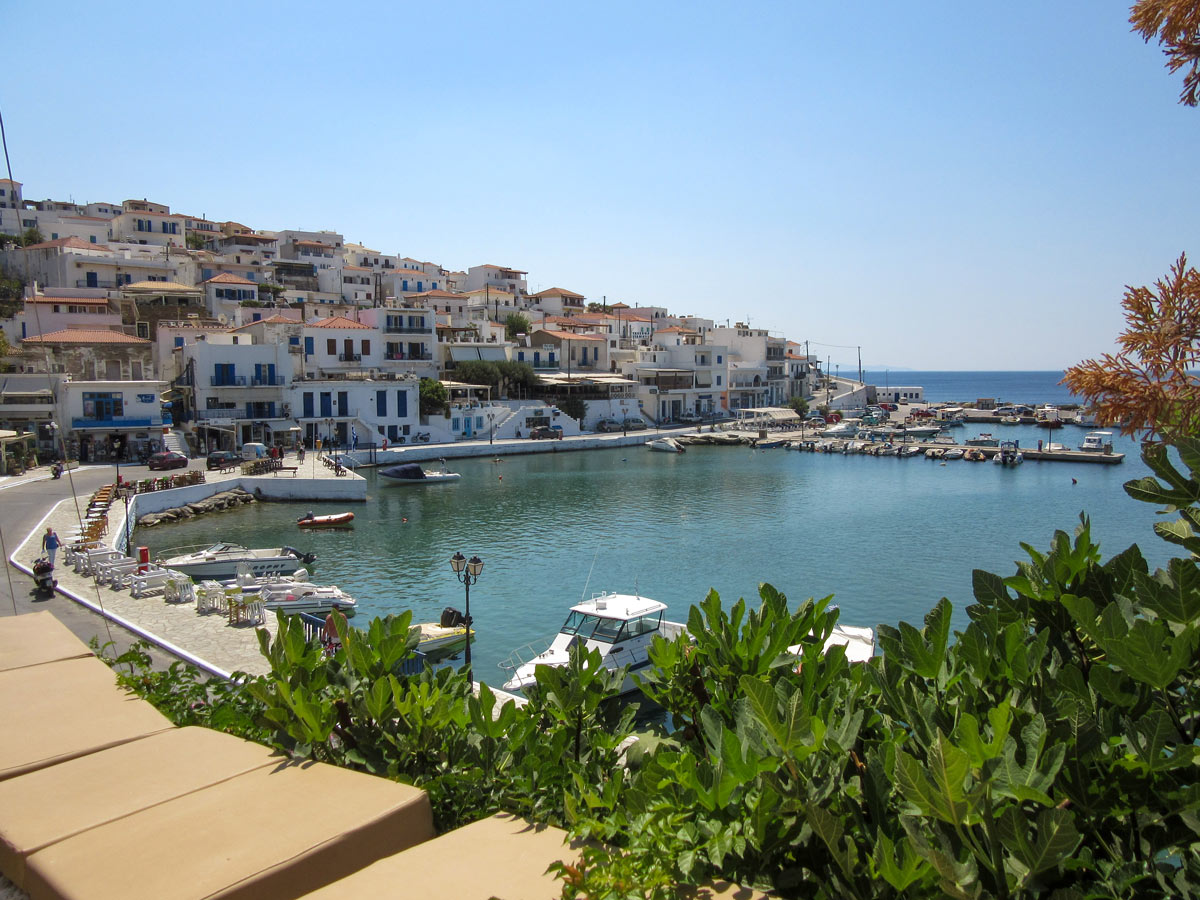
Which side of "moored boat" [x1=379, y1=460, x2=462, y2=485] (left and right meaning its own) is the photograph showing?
left

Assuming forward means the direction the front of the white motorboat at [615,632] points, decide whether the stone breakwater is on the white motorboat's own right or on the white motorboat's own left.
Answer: on the white motorboat's own right

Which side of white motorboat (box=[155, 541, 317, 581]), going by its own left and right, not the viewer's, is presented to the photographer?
left

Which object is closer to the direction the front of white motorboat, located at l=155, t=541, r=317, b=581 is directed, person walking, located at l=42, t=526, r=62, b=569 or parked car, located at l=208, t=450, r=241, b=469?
the person walking

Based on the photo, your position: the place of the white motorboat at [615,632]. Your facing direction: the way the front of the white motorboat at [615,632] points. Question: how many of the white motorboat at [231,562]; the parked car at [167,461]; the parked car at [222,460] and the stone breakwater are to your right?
4

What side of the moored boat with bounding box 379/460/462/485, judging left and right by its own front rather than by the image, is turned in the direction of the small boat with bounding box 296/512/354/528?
left

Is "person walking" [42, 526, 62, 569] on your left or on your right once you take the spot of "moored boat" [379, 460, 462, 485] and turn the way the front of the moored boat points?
on your left

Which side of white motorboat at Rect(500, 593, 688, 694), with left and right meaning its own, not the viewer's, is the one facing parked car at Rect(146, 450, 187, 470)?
right

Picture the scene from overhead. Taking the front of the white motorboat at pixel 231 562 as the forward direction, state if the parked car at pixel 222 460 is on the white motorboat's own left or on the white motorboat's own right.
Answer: on the white motorboat's own right

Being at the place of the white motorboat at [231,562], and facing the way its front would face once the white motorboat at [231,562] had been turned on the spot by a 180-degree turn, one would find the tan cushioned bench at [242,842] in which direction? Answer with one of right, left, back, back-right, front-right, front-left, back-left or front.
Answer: right

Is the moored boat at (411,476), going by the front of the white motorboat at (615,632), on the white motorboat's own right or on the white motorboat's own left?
on the white motorboat's own right
